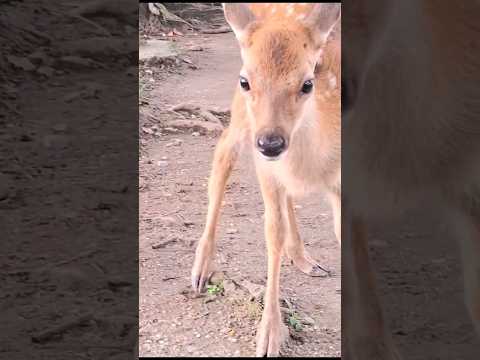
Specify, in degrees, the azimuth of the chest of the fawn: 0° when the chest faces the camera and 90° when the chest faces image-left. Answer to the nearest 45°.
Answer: approximately 45°
